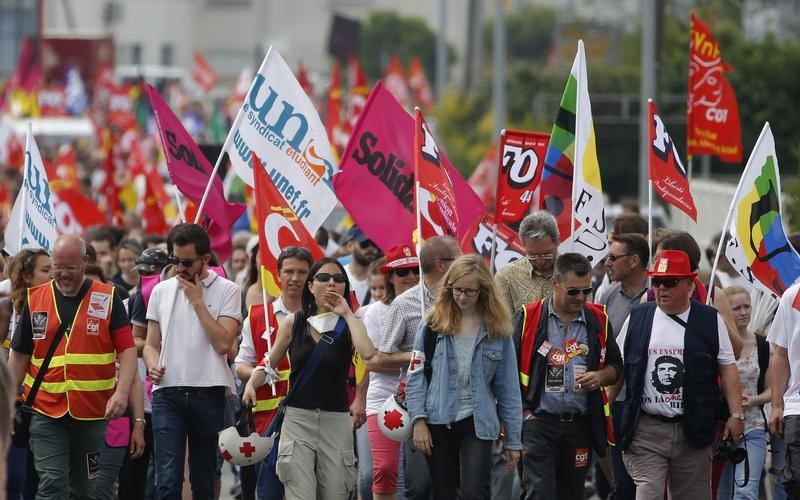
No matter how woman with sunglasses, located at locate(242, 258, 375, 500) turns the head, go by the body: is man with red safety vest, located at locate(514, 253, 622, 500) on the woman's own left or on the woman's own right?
on the woman's own left

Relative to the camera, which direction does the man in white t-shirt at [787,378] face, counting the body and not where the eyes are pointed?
toward the camera

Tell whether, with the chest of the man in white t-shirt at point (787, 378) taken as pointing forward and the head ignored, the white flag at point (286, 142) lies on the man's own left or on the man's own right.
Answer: on the man's own right

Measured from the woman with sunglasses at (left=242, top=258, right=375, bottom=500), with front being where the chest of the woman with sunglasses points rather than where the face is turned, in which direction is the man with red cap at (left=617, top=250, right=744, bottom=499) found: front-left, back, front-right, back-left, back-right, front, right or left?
left

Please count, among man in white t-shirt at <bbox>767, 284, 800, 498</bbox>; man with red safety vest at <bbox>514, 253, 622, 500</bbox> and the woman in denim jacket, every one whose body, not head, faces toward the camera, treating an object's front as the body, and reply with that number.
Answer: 3

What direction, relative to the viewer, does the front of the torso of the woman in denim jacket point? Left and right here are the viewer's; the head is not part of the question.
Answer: facing the viewer

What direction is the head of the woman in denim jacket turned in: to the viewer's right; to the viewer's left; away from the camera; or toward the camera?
toward the camera

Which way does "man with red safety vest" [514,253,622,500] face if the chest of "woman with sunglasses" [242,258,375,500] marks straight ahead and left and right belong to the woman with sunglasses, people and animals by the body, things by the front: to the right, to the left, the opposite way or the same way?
the same way

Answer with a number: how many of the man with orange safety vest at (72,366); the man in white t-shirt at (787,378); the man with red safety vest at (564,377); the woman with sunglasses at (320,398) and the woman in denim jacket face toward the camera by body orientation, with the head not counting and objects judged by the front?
5

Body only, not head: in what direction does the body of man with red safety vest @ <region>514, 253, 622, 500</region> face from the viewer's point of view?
toward the camera

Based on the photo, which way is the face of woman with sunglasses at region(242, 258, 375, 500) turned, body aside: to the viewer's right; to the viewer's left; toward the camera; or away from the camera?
toward the camera

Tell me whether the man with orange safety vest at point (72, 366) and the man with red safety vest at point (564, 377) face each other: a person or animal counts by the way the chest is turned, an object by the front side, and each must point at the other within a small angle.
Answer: no

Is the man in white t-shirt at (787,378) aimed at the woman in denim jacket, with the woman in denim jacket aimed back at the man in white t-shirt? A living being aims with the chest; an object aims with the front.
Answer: no

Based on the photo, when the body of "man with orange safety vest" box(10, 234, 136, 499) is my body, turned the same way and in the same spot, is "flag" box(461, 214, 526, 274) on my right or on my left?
on my left
